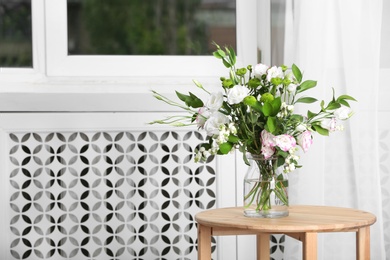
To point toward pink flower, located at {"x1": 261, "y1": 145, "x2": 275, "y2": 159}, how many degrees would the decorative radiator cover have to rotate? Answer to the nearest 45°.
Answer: approximately 45° to its left

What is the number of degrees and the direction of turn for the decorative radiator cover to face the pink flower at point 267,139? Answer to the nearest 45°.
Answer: approximately 45° to its left

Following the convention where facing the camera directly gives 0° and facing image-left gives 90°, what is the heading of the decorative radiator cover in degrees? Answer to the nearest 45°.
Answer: approximately 0°

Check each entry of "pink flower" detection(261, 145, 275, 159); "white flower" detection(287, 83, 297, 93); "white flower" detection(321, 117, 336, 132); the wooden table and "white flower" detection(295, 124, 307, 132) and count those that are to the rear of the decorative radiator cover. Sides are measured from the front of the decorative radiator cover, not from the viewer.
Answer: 0

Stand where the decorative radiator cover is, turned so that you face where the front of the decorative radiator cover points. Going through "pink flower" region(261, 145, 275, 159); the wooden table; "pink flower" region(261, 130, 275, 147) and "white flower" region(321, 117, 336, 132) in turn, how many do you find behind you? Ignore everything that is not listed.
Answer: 0

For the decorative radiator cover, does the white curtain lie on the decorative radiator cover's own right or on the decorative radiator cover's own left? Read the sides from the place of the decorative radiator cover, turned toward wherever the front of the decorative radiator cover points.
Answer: on the decorative radiator cover's own left

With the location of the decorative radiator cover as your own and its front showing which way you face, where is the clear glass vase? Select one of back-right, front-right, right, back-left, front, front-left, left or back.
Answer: front-left

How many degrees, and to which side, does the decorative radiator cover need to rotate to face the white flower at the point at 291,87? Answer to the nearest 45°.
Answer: approximately 45° to its left

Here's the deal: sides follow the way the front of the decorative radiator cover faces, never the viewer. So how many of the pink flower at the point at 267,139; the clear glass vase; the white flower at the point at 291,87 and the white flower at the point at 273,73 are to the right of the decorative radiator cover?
0

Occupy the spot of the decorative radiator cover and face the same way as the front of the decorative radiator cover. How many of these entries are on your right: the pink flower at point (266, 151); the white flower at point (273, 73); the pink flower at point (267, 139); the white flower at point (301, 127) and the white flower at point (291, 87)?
0
